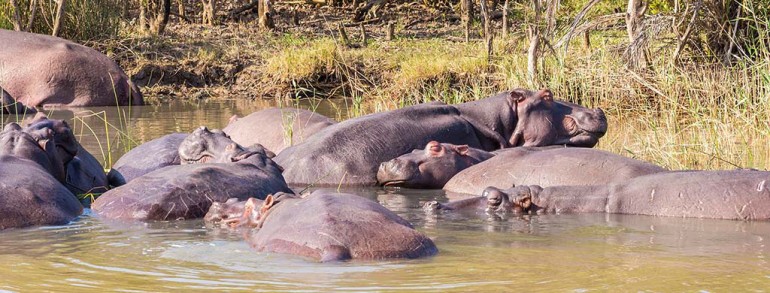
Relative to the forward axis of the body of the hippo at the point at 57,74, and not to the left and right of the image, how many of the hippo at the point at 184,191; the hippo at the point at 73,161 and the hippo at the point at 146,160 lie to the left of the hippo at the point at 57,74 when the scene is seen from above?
3

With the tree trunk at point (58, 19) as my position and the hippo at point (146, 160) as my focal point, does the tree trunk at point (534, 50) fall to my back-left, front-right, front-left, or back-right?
front-left

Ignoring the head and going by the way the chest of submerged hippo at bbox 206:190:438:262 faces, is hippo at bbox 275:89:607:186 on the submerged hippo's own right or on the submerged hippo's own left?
on the submerged hippo's own right

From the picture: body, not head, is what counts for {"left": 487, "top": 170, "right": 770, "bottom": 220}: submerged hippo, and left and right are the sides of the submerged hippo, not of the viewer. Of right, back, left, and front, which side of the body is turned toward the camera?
left

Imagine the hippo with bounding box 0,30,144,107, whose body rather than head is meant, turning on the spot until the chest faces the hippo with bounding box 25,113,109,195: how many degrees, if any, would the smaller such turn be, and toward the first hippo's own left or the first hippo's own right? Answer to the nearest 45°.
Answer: approximately 90° to the first hippo's own left

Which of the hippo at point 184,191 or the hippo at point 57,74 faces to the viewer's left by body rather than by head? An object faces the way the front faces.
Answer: the hippo at point 57,74

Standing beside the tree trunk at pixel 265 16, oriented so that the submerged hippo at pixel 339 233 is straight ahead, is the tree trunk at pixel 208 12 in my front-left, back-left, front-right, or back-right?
back-right

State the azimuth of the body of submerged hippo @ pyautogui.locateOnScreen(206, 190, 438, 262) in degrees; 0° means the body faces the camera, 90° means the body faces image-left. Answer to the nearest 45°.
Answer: approximately 135°

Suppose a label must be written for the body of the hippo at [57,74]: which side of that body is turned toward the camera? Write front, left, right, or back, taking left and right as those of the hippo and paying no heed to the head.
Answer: left

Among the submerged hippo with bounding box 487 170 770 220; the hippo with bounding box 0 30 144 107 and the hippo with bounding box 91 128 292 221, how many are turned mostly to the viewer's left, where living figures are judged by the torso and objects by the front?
2
